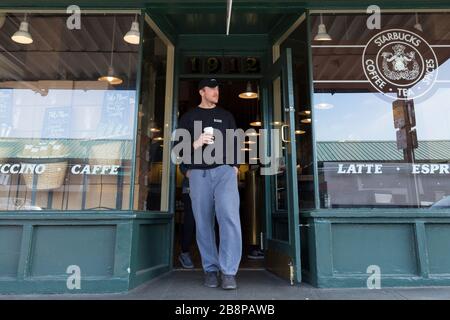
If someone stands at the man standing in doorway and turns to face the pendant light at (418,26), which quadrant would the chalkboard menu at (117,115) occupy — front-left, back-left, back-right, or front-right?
back-left

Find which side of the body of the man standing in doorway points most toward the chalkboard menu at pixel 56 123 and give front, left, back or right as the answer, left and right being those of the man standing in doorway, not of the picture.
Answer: right

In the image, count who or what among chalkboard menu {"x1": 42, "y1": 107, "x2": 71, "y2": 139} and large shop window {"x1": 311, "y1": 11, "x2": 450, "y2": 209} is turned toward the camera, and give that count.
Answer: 2

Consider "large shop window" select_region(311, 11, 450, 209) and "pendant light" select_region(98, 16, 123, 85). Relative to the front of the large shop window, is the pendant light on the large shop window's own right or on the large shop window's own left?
on the large shop window's own right

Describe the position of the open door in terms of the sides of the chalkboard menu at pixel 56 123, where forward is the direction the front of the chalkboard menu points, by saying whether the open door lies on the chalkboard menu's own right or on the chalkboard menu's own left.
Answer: on the chalkboard menu's own left

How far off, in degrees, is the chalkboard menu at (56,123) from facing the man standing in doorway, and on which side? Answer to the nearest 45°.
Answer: approximately 45° to its left

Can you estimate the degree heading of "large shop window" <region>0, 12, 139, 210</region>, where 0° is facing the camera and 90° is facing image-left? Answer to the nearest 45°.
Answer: approximately 0°
